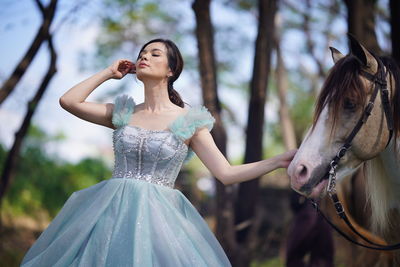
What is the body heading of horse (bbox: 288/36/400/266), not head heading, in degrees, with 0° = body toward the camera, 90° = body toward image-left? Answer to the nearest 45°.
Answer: approximately 45°

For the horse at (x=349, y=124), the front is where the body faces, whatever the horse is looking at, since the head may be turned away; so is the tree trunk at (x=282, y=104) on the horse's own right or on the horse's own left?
on the horse's own right

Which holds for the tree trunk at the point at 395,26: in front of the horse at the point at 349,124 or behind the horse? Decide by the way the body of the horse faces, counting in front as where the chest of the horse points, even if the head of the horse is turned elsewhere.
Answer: behind

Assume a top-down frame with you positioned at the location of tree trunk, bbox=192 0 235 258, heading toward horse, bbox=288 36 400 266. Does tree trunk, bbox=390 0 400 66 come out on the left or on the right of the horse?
left

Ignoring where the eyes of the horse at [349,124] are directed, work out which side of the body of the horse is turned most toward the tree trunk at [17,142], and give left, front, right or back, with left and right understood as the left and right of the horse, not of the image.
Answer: right

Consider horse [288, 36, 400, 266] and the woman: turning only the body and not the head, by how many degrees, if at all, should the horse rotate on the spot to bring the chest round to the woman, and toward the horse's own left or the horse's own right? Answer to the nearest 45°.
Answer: approximately 45° to the horse's own right

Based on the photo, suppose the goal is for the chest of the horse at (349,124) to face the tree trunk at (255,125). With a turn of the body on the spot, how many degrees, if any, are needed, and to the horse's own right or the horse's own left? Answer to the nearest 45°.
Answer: approximately 135° to the horse's own right

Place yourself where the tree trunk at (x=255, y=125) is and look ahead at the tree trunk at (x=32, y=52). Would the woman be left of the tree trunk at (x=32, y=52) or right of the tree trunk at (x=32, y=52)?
left
